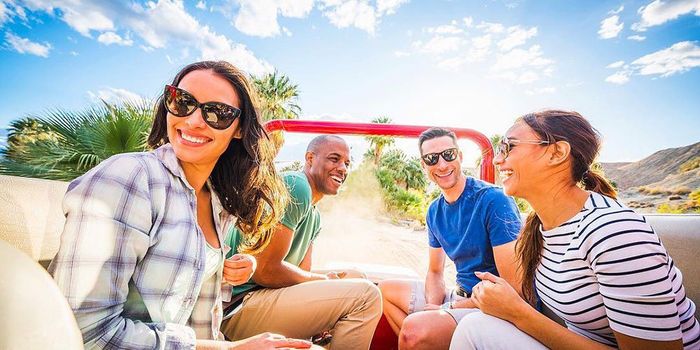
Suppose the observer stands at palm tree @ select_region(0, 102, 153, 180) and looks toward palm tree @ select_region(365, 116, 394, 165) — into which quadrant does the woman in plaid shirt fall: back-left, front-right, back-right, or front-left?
back-right

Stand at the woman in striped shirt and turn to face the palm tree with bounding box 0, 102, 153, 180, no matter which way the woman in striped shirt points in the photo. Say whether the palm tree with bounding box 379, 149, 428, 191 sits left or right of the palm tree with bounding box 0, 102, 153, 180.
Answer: right

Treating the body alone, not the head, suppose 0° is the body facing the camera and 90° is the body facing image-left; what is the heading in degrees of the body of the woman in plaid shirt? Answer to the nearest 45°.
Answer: approximately 315°

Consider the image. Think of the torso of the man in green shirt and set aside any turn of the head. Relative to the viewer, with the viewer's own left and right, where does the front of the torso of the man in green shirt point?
facing to the right of the viewer

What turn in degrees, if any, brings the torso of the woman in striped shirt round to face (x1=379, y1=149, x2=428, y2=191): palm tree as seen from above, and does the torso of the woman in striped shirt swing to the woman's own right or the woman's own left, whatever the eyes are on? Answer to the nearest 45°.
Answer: approximately 45° to the woman's own right

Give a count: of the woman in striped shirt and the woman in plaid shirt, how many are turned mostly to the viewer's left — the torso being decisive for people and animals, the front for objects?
1

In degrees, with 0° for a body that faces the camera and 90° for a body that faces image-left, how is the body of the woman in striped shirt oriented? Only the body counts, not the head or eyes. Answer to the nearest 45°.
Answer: approximately 90°

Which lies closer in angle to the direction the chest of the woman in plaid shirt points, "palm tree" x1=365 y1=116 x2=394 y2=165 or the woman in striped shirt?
the woman in striped shirt

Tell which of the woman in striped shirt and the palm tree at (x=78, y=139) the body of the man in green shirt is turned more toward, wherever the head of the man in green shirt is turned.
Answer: the woman in striped shirt

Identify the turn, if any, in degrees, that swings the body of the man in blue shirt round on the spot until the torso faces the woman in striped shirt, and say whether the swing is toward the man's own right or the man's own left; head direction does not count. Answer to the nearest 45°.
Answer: approximately 90° to the man's own left
